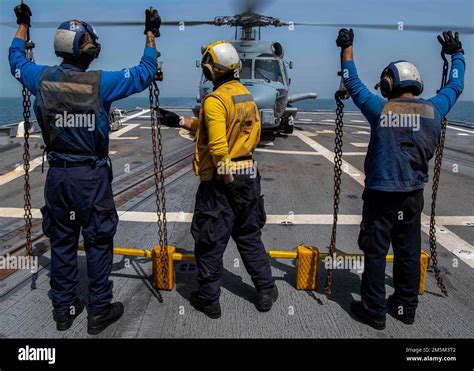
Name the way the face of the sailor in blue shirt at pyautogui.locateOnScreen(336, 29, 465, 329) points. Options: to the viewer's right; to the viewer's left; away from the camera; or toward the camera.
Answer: away from the camera

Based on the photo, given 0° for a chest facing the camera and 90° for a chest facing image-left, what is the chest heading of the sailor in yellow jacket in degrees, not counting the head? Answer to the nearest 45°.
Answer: approximately 135°

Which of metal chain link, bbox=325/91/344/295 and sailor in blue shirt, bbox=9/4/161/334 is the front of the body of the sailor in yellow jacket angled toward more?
the sailor in blue shirt

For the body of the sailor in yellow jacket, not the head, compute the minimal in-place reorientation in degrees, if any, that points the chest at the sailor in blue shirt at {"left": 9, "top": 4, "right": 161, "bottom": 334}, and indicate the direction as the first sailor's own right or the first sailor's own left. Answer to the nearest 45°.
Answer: approximately 45° to the first sailor's own left
